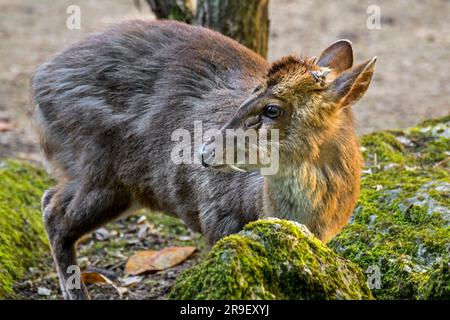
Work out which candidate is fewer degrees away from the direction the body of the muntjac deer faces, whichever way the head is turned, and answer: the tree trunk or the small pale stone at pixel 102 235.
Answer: the tree trunk

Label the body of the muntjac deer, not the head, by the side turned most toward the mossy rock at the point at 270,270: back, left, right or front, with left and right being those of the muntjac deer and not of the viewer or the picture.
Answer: front

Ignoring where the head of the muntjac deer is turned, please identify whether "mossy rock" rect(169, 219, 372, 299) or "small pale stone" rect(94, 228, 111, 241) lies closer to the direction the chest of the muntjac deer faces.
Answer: the mossy rock

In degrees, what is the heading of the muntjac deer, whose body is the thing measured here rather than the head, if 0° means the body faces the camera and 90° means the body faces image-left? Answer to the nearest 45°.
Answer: approximately 270°

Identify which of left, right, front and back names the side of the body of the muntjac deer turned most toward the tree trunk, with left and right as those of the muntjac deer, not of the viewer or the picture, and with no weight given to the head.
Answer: left
